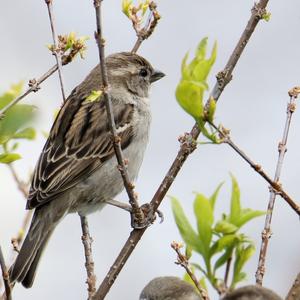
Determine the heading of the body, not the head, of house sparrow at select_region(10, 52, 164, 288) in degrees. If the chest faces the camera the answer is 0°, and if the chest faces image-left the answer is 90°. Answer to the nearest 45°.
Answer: approximately 270°

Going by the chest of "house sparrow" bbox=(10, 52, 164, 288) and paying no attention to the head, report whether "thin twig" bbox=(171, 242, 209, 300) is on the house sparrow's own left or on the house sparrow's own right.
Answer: on the house sparrow's own right

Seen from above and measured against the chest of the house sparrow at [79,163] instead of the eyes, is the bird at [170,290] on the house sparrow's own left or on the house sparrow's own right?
on the house sparrow's own right
